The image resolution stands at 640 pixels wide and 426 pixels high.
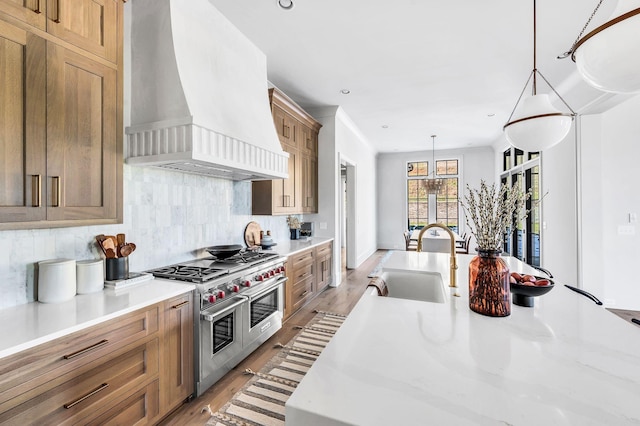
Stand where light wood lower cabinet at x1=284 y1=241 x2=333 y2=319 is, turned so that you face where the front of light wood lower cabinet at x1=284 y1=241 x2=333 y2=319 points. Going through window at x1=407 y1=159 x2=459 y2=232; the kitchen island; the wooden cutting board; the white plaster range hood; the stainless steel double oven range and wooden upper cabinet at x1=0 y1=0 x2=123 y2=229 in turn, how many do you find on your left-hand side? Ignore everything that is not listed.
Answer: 1

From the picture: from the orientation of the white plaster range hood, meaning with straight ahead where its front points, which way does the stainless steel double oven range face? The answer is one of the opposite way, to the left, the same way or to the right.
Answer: the same way

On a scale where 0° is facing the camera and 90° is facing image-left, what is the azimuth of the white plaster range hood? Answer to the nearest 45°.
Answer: approximately 315°

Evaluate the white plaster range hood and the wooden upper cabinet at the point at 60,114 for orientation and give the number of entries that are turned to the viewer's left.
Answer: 0

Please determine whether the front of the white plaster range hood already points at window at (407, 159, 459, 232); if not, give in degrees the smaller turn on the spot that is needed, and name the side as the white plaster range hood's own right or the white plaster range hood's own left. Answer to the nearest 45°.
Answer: approximately 90° to the white plaster range hood's own left

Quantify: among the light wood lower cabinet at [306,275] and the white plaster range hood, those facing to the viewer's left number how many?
0

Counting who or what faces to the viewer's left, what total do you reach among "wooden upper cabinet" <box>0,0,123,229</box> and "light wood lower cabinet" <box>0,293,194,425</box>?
0

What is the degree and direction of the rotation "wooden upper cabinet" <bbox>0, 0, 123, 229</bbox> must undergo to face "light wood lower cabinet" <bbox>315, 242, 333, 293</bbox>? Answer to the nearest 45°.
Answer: approximately 45° to its left

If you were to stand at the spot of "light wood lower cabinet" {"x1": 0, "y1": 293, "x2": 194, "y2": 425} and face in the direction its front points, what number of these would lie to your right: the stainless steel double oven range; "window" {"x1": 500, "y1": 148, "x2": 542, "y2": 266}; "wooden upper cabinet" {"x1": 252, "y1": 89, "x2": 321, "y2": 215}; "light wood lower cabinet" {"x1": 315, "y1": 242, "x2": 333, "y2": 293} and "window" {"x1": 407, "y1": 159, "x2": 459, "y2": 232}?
0

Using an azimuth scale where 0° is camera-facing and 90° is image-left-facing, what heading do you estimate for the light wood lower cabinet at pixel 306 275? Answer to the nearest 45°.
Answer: approximately 315°

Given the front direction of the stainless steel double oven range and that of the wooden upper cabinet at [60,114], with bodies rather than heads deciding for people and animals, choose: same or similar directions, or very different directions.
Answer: same or similar directions

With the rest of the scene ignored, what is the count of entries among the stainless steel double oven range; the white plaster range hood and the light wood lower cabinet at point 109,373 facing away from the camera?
0

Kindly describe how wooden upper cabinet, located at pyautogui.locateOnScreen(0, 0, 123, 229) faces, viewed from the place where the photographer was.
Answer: facing the viewer and to the right of the viewer

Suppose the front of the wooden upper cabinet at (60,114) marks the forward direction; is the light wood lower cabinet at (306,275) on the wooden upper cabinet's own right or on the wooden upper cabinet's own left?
on the wooden upper cabinet's own left
